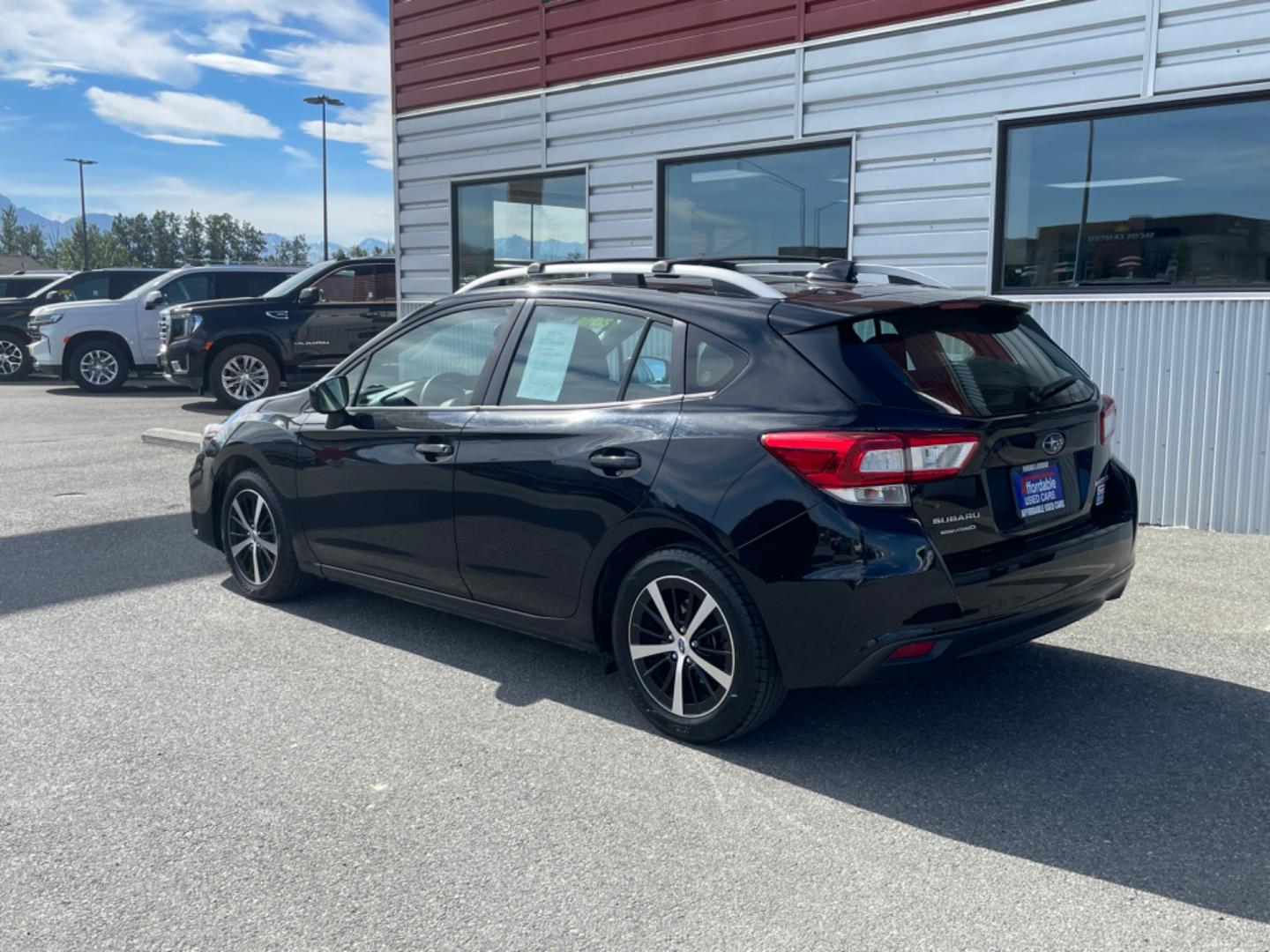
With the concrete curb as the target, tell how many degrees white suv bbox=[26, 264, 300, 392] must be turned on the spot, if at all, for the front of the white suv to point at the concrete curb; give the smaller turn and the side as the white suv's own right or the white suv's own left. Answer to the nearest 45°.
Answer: approximately 90° to the white suv's own left

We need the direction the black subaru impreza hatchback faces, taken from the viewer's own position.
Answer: facing away from the viewer and to the left of the viewer

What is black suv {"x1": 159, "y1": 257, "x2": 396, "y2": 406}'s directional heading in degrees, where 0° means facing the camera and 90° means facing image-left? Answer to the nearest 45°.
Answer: approximately 90°

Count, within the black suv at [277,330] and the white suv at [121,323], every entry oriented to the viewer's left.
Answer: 2

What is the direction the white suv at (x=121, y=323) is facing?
to the viewer's left

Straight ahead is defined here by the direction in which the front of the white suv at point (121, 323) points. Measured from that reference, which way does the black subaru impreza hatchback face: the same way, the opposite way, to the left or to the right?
to the right

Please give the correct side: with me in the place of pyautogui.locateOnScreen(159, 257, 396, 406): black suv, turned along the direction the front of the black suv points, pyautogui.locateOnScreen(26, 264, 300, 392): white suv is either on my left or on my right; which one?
on my right

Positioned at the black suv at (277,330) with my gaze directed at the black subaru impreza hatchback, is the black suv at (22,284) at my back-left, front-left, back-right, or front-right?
back-right
